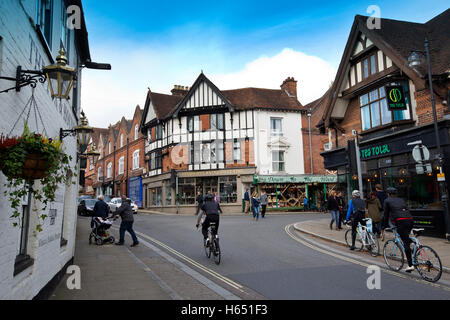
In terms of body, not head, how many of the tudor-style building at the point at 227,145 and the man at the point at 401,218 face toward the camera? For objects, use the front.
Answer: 1

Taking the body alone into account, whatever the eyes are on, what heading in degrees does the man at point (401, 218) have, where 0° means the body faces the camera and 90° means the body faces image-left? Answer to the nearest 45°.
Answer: approximately 135°

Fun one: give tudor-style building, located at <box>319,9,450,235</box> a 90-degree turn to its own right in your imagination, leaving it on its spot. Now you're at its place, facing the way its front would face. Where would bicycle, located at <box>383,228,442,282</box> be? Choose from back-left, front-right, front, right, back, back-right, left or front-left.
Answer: back-left

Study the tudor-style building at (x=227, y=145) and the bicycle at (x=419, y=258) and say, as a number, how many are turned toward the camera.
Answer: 1

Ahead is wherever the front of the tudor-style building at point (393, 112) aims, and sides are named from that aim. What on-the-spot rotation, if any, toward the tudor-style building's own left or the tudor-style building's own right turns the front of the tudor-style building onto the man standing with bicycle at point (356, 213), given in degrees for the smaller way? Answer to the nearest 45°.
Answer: approximately 45° to the tudor-style building's own left

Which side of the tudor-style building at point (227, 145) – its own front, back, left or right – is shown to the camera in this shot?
front

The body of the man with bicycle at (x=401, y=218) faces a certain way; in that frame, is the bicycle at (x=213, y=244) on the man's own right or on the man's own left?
on the man's own left

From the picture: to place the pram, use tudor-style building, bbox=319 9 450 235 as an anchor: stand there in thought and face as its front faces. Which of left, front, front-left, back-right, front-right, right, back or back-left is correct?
front

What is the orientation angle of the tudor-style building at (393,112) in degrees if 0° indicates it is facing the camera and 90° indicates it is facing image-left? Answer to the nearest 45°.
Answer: approximately 45°
